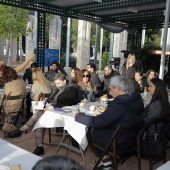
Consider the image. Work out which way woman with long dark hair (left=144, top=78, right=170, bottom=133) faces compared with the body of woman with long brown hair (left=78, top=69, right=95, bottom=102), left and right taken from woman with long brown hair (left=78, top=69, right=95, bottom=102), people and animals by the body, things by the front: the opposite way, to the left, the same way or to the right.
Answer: to the right

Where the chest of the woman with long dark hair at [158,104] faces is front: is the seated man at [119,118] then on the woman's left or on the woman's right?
on the woman's left

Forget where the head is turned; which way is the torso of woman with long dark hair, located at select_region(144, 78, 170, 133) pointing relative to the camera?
to the viewer's left

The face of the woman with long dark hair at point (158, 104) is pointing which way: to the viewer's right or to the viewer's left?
to the viewer's left

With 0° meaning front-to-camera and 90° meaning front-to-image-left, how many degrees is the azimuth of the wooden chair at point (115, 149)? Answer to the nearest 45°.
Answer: approximately 135°

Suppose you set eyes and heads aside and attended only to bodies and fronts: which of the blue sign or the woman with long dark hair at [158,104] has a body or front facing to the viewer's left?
the woman with long dark hair

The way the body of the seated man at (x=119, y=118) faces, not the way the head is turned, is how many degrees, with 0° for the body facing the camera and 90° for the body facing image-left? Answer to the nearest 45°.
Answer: approximately 135°

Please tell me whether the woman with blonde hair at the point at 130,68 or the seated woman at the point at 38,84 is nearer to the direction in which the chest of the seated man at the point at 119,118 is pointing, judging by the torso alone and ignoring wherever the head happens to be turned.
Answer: the seated woman

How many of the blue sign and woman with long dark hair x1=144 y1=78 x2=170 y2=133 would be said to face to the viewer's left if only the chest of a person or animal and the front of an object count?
1

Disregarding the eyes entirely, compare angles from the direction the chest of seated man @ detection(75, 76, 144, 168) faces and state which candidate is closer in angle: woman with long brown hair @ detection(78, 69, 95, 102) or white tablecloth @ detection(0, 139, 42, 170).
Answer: the woman with long brown hair

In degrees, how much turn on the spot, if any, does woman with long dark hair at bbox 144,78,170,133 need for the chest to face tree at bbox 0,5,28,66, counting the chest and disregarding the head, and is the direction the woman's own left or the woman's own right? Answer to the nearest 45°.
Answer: approximately 45° to the woman's own right
